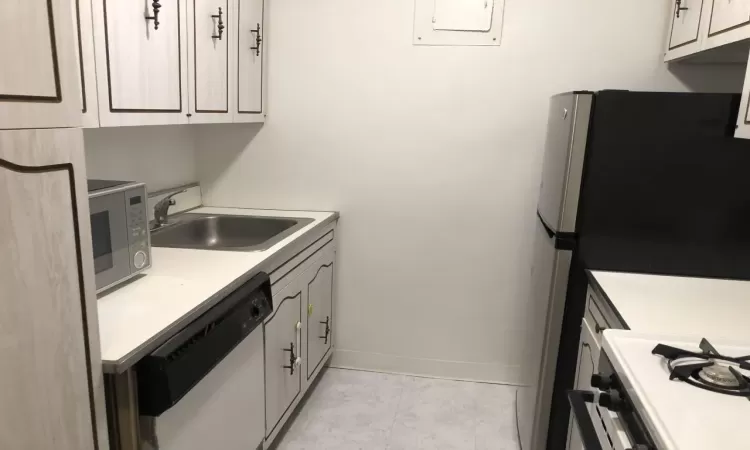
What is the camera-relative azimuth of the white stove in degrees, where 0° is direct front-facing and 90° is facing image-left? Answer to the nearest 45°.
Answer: approximately 90°

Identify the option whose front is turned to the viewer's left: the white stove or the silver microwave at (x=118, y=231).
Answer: the white stove

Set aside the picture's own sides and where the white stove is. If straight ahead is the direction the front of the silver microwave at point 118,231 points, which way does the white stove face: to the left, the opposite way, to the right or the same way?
the opposite way

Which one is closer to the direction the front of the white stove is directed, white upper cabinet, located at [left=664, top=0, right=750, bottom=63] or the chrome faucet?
the chrome faucet

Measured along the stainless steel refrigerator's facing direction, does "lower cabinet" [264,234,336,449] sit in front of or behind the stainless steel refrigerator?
in front

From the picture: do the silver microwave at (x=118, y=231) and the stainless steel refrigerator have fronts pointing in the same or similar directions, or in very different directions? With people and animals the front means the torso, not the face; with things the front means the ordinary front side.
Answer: very different directions

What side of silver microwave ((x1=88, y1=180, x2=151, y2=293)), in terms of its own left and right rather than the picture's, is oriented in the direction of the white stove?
front

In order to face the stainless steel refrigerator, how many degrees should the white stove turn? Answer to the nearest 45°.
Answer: approximately 90° to its right

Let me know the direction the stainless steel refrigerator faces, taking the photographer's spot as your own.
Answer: facing to the left of the viewer

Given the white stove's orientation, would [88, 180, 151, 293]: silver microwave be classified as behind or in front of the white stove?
in front

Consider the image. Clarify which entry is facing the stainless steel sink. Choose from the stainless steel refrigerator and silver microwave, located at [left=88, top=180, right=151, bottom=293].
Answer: the stainless steel refrigerator

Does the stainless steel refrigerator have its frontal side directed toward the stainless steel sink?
yes

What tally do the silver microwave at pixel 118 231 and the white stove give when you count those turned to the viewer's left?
1

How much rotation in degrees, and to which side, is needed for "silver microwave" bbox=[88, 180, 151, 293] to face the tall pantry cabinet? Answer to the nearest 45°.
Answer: approximately 45° to its right

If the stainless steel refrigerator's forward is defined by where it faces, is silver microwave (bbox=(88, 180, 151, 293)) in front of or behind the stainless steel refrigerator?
in front

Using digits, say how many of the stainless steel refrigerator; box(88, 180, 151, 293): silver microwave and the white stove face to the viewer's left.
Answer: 2
